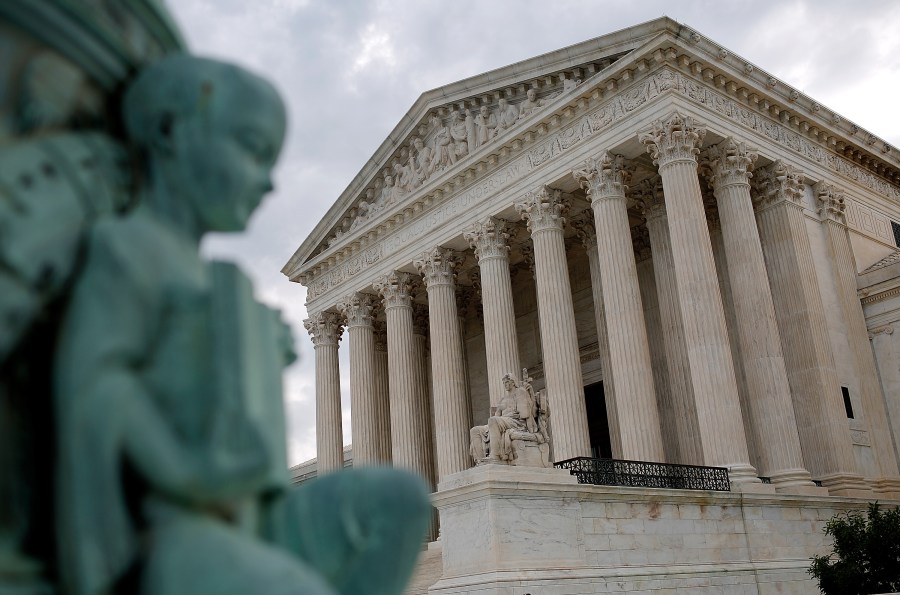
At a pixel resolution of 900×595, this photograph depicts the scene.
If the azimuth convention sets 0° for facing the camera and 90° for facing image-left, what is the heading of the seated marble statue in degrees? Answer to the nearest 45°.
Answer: approximately 45°

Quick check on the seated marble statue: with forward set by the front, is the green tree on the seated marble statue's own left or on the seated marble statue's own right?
on the seated marble statue's own left

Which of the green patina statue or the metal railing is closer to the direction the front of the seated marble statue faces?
the green patina statue

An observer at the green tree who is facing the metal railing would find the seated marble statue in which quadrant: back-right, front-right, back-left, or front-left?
front-left

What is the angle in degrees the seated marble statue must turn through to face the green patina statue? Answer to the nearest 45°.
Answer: approximately 45° to its left

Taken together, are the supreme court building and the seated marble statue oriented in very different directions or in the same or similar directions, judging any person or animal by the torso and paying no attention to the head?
same or similar directions

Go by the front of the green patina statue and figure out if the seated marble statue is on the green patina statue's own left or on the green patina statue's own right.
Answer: on the green patina statue's own left

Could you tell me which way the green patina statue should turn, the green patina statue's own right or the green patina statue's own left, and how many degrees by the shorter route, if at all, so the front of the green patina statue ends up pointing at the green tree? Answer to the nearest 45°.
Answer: approximately 90° to the green patina statue's own left

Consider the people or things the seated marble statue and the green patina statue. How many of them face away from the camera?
0

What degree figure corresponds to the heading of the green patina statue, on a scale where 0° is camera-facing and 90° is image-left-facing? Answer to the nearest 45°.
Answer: approximately 315°

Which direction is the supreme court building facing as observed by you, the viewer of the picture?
facing the viewer and to the left of the viewer

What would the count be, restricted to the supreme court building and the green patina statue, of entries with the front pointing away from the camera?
0
